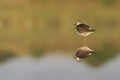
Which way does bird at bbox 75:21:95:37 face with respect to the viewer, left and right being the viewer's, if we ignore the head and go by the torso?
facing to the left of the viewer
